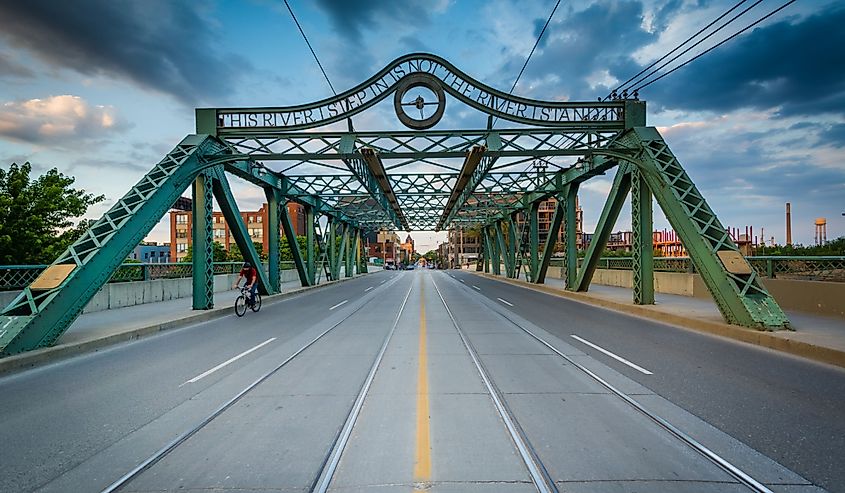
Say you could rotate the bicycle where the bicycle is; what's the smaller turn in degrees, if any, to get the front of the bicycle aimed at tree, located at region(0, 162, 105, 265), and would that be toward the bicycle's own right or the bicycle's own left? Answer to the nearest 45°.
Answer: approximately 90° to the bicycle's own right

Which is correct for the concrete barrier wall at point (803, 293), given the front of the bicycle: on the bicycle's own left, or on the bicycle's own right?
on the bicycle's own left

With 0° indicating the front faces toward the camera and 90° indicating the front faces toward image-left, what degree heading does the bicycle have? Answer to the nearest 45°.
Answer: approximately 45°
